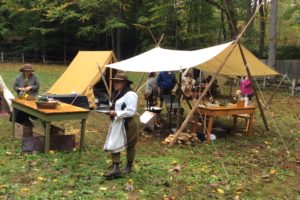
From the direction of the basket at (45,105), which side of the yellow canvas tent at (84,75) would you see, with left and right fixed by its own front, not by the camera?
right

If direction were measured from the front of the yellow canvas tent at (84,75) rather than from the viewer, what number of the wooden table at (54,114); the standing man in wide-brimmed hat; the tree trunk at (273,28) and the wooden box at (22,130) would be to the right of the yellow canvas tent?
3

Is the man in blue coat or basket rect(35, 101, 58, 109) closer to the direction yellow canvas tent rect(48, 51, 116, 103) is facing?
the man in blue coat

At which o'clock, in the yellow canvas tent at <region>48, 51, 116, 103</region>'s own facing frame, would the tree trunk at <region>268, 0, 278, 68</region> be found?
The tree trunk is roughly at 11 o'clock from the yellow canvas tent.

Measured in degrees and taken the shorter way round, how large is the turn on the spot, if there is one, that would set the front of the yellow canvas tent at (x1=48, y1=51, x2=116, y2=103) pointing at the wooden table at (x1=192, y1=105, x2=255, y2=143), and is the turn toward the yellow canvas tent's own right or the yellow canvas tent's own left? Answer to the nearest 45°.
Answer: approximately 45° to the yellow canvas tent's own right

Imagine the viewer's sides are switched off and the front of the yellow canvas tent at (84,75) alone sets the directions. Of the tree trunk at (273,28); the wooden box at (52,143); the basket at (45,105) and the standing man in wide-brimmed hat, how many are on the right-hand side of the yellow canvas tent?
3

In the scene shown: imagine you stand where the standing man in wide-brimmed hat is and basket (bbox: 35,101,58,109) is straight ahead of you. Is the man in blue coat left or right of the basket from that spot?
right

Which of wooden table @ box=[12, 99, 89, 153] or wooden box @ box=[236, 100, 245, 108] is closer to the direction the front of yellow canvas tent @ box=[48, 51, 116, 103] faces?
the wooden box

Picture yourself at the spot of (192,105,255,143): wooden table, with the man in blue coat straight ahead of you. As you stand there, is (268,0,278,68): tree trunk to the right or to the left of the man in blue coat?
right
